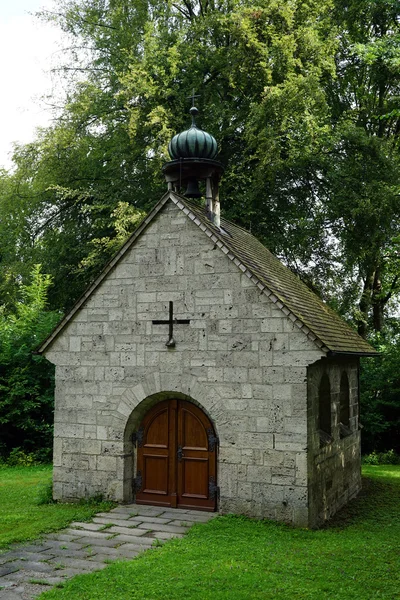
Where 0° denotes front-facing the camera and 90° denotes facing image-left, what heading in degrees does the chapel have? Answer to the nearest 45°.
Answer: approximately 45°
